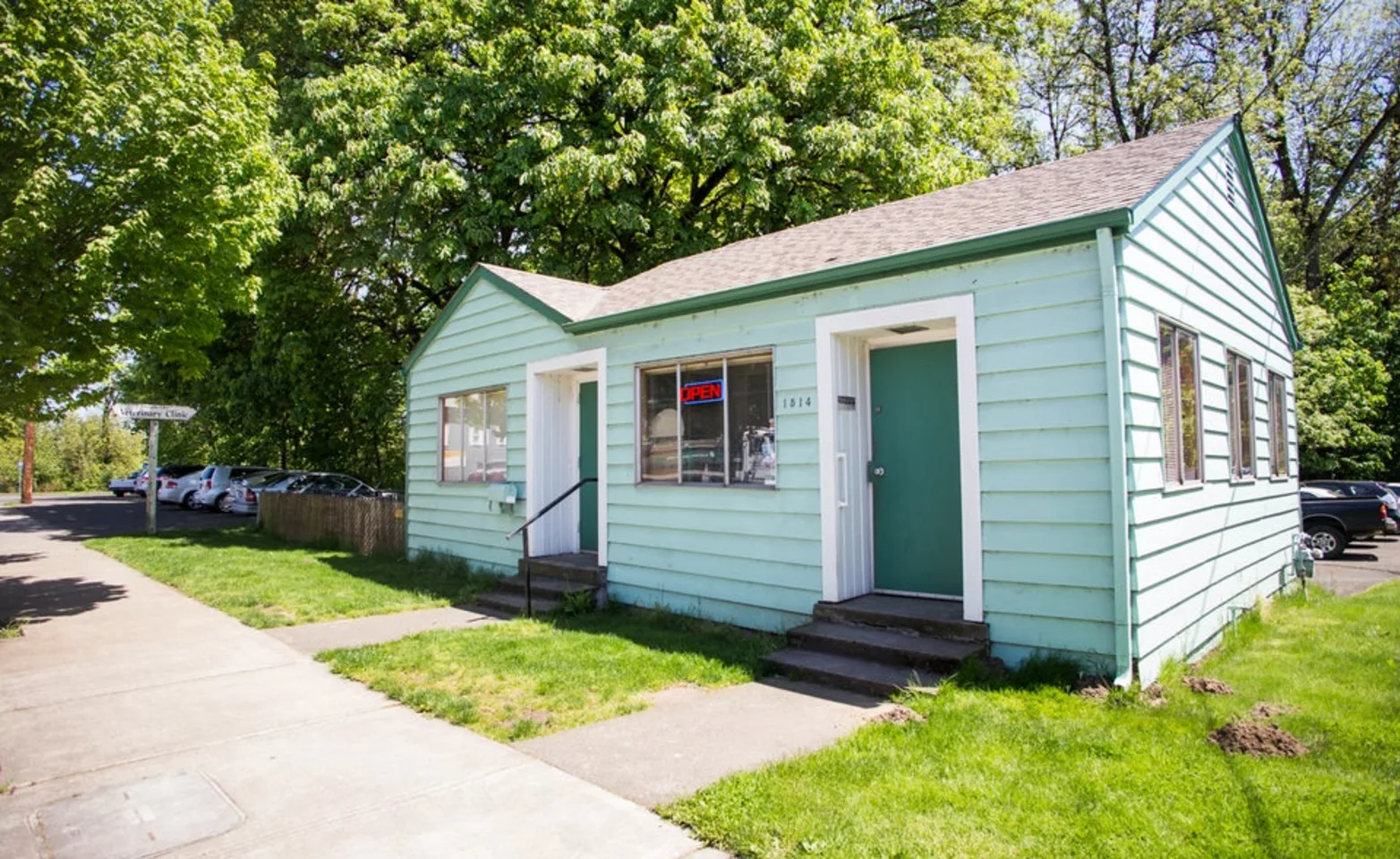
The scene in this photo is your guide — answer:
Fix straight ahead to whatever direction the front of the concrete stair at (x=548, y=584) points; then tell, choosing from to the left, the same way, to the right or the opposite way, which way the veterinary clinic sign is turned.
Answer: to the left

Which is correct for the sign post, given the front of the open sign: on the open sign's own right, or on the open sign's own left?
on the open sign's own right

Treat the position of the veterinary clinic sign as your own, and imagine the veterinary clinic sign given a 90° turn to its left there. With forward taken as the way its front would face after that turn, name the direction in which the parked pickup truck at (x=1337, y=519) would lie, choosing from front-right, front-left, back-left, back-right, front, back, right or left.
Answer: front-right

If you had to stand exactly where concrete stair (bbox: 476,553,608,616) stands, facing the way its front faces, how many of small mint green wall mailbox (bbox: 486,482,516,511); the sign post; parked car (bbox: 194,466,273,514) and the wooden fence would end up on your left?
0

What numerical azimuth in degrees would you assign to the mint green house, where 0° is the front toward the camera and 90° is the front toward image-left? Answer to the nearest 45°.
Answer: approximately 45°

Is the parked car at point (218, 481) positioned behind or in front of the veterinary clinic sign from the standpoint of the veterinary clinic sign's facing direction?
behind

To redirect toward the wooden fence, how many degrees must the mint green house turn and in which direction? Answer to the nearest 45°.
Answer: approximately 90° to its right

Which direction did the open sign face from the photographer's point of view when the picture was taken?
facing the viewer and to the left of the viewer

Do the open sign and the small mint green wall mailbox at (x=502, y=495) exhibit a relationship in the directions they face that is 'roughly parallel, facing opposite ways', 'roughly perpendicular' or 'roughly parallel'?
roughly parallel

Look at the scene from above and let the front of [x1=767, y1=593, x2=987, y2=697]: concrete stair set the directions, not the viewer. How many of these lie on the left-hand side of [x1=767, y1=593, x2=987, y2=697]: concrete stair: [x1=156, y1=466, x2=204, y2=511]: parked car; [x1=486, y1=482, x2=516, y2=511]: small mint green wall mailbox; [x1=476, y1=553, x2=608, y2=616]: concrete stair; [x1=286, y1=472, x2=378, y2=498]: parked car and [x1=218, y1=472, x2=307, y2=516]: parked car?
0

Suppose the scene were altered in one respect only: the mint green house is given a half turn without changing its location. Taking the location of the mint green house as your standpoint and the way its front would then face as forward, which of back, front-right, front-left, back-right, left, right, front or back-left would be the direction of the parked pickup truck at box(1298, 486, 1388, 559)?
front

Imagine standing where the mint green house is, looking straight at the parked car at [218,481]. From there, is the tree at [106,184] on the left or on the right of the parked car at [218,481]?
left

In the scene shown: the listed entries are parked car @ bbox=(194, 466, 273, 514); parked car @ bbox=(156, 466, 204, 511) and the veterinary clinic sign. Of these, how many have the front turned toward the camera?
1

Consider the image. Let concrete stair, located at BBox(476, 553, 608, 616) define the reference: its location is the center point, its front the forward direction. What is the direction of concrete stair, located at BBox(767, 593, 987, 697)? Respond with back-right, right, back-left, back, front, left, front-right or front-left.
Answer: left

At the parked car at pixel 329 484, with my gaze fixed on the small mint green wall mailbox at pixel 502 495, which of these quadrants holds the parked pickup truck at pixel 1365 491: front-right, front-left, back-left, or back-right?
front-left

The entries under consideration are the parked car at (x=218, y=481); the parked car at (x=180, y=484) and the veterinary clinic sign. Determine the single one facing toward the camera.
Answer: the veterinary clinic sign
